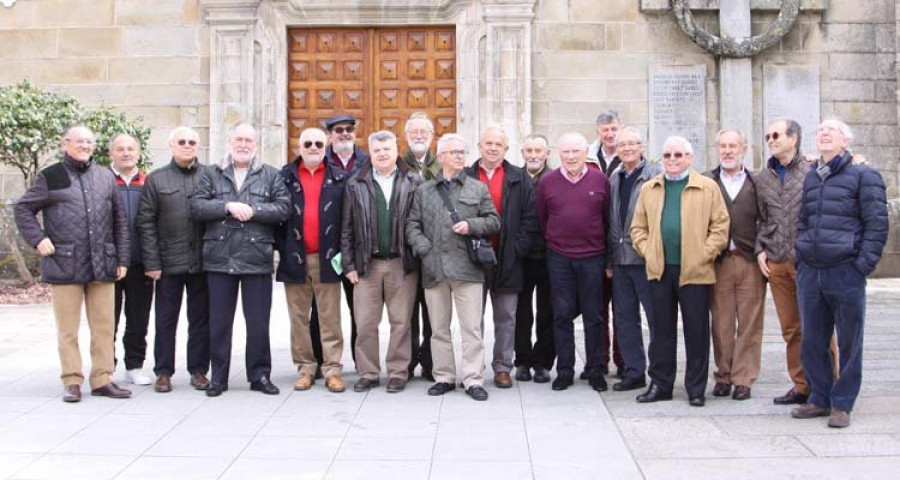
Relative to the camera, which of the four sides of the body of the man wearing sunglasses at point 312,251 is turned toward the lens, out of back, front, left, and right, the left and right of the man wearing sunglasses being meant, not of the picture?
front

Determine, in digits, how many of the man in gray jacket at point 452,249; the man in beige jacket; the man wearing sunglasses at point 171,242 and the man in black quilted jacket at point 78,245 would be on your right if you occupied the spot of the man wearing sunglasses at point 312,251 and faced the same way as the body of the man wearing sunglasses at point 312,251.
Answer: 2

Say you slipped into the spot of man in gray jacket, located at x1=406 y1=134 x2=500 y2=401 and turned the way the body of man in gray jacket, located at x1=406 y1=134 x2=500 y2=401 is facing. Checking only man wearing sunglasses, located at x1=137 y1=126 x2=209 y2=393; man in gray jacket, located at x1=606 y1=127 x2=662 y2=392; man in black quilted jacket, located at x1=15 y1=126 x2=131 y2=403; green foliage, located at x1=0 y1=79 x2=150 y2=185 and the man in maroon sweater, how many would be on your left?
2

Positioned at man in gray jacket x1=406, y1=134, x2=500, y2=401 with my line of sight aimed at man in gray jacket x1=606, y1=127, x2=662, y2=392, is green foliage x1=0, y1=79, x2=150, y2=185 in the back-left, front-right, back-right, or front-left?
back-left

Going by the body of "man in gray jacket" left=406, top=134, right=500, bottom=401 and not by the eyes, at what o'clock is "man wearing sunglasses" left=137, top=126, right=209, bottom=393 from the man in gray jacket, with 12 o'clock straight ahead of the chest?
The man wearing sunglasses is roughly at 3 o'clock from the man in gray jacket.

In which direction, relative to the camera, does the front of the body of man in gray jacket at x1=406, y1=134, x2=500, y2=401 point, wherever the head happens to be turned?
toward the camera

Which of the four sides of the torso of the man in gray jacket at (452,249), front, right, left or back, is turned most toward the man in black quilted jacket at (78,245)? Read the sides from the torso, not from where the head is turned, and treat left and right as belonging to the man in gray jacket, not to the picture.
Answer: right

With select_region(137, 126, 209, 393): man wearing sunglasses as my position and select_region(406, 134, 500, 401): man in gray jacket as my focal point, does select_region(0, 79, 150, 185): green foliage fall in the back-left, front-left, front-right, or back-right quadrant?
back-left

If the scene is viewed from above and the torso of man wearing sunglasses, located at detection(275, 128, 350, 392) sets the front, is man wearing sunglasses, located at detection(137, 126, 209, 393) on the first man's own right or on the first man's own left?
on the first man's own right

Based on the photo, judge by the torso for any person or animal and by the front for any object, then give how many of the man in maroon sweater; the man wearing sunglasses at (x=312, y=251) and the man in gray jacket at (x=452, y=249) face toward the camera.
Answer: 3
